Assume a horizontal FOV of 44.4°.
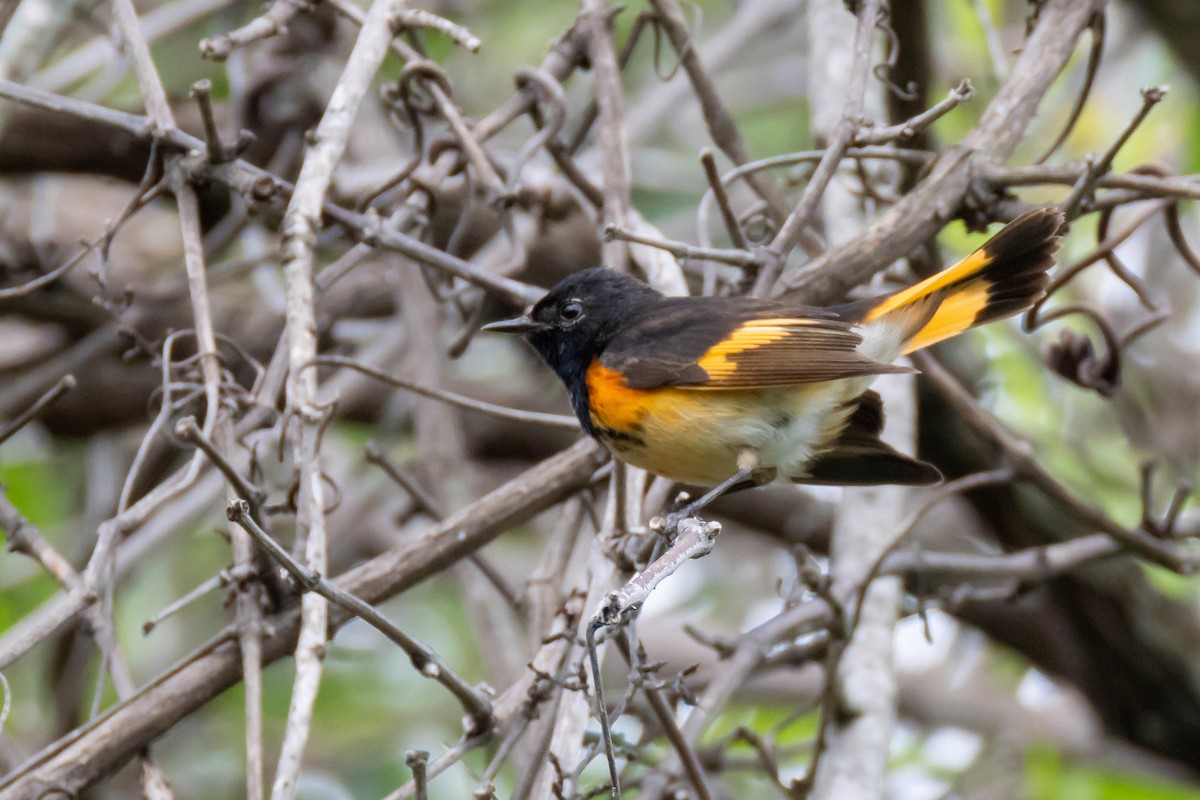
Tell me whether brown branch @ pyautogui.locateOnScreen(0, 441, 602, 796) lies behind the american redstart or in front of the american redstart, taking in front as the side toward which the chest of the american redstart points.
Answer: in front

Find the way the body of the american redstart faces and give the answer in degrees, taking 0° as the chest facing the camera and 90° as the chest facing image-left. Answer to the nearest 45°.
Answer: approximately 90°
